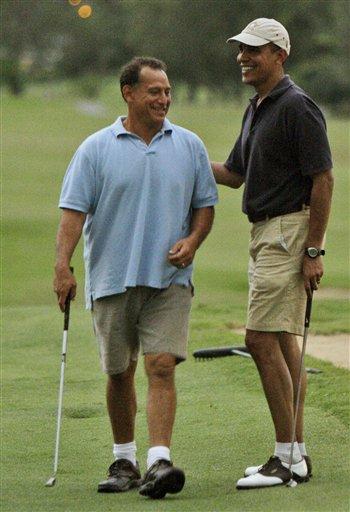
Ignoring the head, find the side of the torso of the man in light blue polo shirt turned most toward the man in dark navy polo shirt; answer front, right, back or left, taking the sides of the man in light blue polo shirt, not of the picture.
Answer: left

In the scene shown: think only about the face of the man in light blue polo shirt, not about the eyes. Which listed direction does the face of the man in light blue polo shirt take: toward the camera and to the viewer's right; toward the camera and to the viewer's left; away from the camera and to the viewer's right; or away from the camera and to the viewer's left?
toward the camera and to the viewer's right

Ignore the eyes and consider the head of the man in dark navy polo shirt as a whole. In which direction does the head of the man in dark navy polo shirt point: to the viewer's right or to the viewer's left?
to the viewer's left

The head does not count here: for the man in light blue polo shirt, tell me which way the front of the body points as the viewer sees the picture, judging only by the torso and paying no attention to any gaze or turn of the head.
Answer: toward the camera
